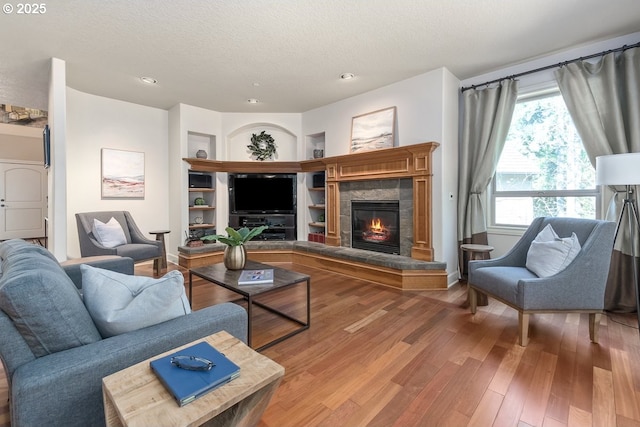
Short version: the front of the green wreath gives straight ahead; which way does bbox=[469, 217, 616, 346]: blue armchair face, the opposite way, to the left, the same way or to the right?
to the right

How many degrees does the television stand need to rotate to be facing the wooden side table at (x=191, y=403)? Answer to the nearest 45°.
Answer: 0° — it already faces it

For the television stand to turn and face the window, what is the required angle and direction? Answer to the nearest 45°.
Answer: approximately 45° to its left

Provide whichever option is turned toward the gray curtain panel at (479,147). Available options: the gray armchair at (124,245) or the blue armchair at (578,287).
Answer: the gray armchair

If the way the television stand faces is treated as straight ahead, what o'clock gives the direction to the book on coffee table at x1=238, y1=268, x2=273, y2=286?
The book on coffee table is roughly at 12 o'clock from the television stand.

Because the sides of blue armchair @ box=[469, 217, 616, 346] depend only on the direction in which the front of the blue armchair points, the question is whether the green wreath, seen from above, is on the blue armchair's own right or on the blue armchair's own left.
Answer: on the blue armchair's own right

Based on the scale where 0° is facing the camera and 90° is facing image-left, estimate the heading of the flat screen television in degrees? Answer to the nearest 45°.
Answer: approximately 0°

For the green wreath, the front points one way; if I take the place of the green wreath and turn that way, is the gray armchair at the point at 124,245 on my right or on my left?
on my right

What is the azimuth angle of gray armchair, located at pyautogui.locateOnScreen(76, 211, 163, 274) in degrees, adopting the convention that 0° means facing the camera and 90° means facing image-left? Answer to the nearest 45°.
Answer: approximately 315°

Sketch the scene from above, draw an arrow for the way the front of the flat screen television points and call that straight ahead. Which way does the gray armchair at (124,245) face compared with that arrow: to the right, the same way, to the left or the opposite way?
to the left

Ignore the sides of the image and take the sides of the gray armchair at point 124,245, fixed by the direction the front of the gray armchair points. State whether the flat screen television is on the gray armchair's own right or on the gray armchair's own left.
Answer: on the gray armchair's own left

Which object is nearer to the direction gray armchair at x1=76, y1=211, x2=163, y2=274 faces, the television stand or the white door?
the television stand

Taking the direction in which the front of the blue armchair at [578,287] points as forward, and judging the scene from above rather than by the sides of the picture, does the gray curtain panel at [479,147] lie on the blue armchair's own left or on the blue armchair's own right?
on the blue armchair's own right

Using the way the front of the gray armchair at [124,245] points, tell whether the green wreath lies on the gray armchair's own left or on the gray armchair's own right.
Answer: on the gray armchair's own left
